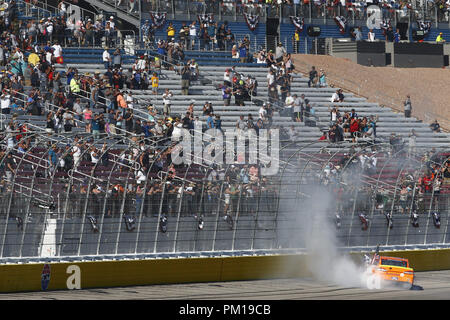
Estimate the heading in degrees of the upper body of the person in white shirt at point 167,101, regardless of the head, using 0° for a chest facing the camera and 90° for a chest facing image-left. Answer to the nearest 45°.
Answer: approximately 315°

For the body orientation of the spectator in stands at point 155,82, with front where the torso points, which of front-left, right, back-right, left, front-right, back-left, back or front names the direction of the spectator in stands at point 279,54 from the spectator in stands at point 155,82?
back-left

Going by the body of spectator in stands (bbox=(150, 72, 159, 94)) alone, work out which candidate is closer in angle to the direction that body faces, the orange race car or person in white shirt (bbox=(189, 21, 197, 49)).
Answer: the orange race car

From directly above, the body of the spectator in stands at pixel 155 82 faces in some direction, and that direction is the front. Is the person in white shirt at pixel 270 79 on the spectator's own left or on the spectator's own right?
on the spectator's own left

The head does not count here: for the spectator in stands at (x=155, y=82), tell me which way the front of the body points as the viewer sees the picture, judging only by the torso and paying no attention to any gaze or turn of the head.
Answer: toward the camera

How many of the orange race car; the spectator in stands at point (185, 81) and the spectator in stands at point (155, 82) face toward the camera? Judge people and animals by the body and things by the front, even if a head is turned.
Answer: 2

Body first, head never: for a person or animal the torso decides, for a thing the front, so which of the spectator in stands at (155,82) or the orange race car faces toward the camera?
the spectator in stands

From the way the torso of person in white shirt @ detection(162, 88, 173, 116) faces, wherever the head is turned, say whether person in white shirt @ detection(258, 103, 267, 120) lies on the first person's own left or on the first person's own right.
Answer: on the first person's own left

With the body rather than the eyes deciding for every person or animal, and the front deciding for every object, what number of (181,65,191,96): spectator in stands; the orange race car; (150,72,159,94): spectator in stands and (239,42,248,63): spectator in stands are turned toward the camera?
3

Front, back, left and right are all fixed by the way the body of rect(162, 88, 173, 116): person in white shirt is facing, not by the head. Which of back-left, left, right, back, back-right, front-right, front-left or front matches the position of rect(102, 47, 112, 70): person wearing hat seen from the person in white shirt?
back

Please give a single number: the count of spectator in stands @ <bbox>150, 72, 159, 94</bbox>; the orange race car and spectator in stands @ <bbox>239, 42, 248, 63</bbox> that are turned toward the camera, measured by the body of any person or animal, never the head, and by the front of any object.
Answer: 2

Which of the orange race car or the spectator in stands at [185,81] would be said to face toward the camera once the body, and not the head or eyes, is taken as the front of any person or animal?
the spectator in stands

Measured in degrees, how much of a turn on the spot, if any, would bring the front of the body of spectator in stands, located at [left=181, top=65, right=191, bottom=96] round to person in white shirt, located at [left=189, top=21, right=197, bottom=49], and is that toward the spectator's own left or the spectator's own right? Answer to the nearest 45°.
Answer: approximately 180°

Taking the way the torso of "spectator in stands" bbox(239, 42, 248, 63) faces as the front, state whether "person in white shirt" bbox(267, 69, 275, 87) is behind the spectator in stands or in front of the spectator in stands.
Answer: in front
